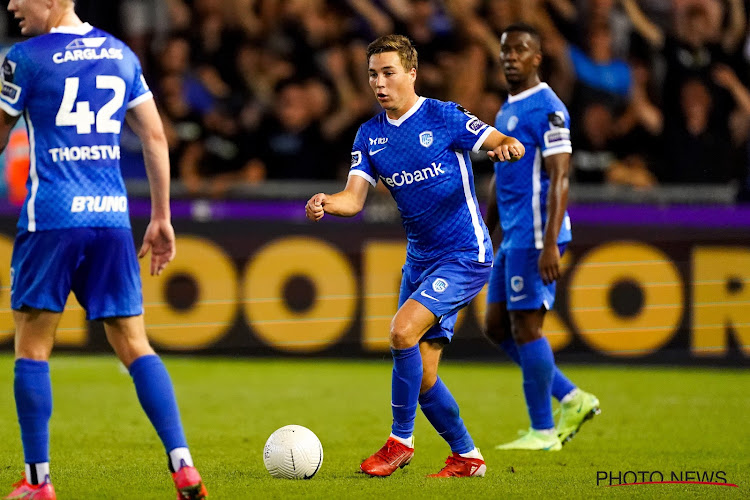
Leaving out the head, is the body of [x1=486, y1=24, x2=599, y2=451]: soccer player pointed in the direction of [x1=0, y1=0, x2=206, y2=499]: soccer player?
yes

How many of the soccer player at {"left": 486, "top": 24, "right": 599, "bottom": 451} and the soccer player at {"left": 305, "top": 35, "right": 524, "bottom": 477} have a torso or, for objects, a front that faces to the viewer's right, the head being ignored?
0

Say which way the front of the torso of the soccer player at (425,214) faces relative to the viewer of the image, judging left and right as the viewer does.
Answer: facing the viewer and to the left of the viewer

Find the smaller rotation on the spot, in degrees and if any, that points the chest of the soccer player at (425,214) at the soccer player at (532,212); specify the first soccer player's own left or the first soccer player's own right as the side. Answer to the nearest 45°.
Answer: approximately 180°

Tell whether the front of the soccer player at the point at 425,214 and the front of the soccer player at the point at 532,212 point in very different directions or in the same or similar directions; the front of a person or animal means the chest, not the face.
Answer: same or similar directions

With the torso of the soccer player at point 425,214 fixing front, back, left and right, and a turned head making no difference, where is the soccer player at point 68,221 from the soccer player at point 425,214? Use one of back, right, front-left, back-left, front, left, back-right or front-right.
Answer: front

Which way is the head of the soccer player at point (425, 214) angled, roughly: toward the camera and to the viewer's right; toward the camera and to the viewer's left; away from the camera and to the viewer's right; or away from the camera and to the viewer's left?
toward the camera and to the viewer's left

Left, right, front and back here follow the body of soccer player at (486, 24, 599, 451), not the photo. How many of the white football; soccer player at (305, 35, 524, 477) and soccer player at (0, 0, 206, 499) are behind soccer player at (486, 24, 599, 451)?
0

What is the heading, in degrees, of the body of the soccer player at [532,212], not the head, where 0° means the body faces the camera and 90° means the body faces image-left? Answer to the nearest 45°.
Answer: approximately 45°

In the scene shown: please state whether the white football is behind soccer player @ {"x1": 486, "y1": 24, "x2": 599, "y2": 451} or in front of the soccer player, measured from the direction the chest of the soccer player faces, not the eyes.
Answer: in front
